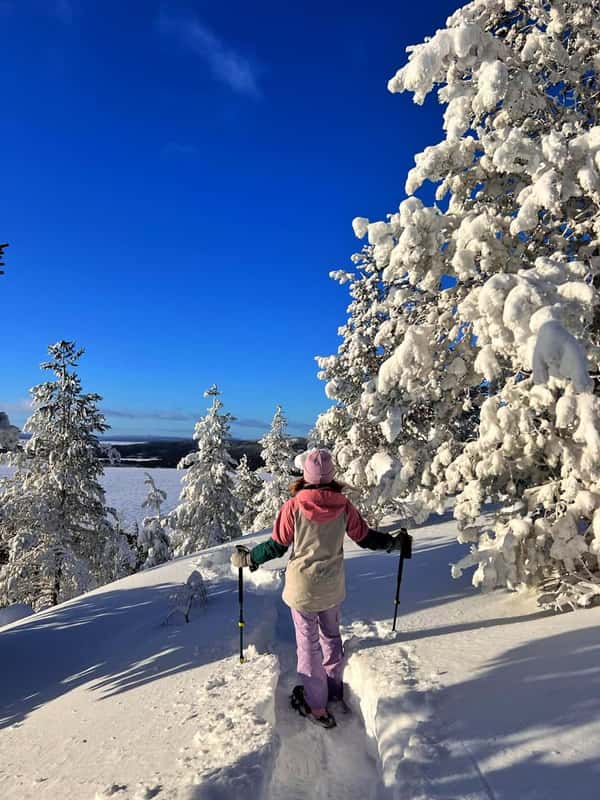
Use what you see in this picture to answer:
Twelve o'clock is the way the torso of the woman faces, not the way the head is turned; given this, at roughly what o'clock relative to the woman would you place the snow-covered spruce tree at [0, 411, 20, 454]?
The snow-covered spruce tree is roughly at 10 o'clock from the woman.

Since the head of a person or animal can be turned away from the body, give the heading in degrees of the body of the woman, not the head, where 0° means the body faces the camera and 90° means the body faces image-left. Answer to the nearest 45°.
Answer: approximately 180°

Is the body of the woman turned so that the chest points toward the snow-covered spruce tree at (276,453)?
yes

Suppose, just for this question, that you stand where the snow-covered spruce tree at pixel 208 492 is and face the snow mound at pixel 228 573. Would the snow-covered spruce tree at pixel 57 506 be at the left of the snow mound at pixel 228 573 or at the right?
right

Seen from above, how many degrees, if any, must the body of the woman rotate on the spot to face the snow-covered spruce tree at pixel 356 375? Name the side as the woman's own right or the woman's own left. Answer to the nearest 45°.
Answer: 0° — they already face it

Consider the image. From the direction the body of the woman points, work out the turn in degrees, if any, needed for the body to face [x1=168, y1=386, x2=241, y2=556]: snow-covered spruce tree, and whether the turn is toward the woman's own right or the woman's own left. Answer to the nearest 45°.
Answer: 0° — they already face it

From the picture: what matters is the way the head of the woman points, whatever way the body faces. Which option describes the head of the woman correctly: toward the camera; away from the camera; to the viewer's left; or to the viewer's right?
away from the camera
